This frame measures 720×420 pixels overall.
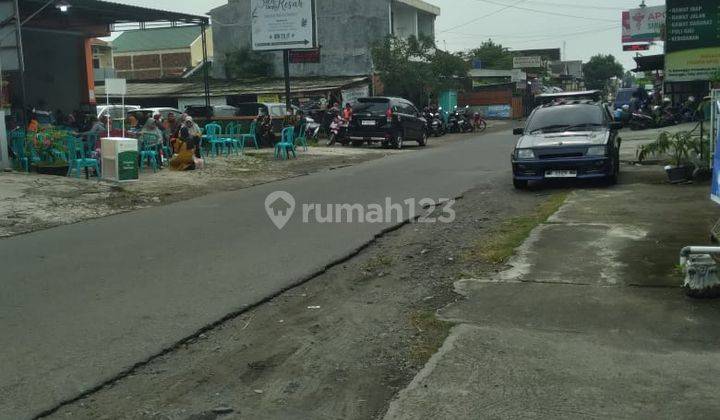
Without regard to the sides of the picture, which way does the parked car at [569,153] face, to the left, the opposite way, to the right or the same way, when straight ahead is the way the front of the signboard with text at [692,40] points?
the same way

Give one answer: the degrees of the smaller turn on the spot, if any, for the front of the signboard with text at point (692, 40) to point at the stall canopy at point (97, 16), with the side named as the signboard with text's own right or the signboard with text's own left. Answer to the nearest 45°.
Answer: approximately 90° to the signboard with text's own right

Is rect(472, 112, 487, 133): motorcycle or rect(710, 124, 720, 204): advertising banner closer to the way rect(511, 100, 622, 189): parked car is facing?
the advertising banner

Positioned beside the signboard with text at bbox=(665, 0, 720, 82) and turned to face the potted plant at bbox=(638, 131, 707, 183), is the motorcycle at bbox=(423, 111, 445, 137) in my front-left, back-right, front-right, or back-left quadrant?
back-right

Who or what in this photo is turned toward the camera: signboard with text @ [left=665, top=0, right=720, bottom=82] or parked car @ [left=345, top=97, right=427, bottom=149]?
the signboard with text

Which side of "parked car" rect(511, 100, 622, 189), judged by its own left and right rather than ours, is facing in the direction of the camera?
front

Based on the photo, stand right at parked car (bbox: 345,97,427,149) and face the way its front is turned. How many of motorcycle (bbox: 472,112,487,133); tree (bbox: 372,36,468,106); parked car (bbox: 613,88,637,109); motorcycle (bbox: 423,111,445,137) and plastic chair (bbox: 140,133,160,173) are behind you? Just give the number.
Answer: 1

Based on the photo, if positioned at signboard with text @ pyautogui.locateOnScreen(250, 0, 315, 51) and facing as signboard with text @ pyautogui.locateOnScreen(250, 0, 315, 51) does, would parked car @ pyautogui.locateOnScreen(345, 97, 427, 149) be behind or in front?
in front

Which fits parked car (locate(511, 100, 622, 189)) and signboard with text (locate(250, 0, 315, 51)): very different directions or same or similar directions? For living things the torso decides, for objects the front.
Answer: same or similar directions

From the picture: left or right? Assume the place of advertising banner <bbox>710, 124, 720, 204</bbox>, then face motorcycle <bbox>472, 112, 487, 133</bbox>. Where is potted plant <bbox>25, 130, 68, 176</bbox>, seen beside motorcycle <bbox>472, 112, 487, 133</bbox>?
left

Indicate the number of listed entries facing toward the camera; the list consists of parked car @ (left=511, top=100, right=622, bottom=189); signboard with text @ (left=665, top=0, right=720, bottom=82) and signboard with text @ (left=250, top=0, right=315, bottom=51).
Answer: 3

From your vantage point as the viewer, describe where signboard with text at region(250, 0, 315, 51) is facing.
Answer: facing the viewer

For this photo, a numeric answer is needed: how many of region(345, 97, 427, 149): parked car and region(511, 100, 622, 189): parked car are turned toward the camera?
1
